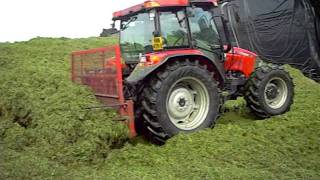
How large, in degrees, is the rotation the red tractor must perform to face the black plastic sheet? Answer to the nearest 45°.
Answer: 0° — it already faces it

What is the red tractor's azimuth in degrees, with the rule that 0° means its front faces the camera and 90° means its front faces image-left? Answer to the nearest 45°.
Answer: approximately 225°
